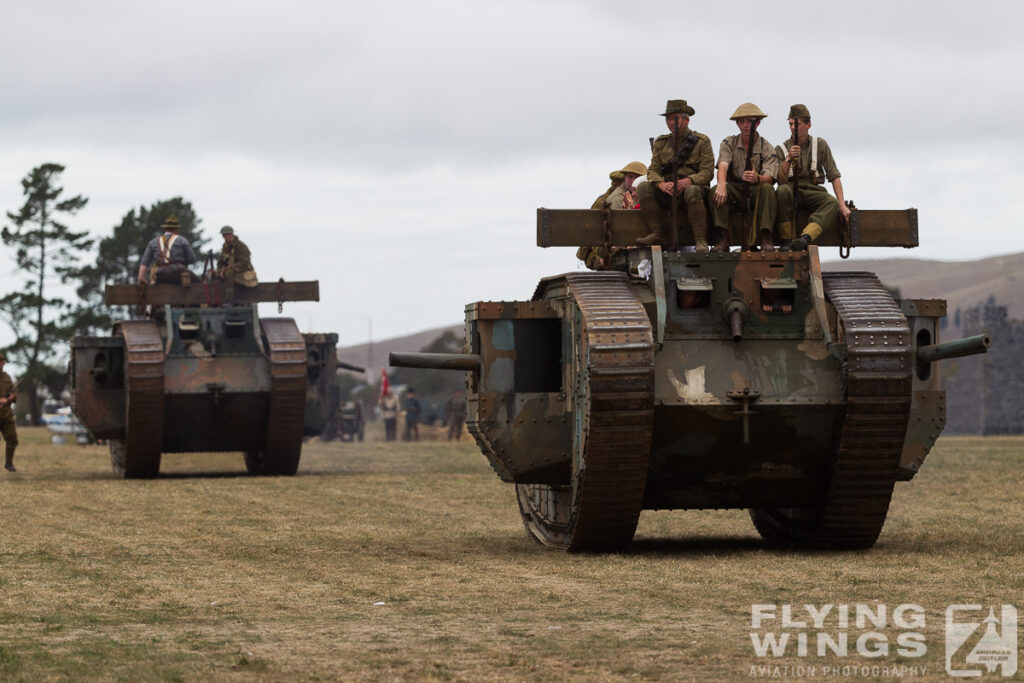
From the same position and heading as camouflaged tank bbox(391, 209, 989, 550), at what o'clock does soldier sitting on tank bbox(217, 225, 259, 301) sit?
The soldier sitting on tank is roughly at 5 o'clock from the camouflaged tank.

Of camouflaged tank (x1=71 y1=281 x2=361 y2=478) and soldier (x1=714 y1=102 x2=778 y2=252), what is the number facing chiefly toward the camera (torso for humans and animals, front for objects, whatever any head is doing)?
2

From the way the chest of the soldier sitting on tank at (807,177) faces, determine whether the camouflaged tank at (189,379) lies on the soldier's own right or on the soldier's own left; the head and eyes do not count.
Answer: on the soldier's own right

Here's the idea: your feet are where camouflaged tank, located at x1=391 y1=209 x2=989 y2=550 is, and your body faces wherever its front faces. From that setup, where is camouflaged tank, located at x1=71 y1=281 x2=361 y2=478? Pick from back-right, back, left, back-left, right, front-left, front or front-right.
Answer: back-right

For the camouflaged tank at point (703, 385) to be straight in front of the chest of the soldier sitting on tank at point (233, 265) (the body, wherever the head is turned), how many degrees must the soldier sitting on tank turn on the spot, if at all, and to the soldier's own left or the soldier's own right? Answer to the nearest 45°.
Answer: approximately 45° to the soldier's own left
